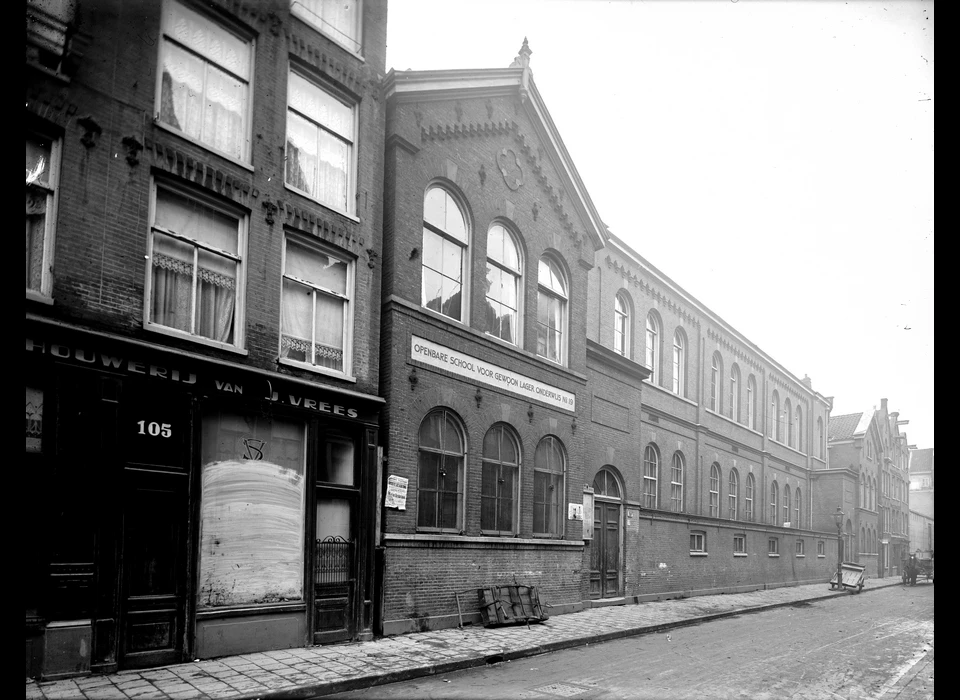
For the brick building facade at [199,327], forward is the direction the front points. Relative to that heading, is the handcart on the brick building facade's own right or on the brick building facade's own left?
on the brick building facade's own left
